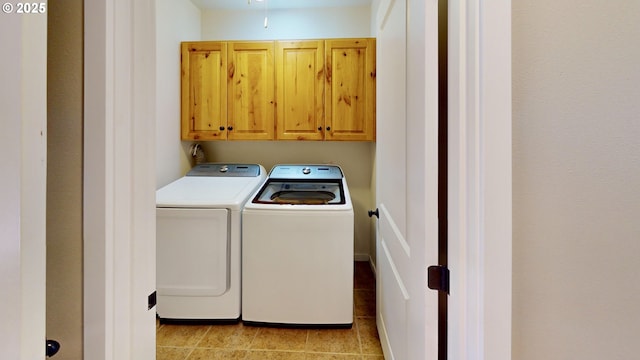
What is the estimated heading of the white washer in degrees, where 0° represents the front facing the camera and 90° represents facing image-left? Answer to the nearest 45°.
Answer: approximately 0°

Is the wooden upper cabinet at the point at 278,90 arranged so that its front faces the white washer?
yes

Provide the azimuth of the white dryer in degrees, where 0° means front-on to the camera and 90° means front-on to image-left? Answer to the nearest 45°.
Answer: approximately 0°

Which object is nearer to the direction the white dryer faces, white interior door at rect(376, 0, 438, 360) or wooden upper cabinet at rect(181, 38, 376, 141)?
the white interior door

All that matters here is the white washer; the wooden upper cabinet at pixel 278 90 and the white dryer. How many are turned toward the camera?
3
